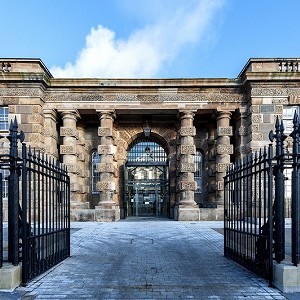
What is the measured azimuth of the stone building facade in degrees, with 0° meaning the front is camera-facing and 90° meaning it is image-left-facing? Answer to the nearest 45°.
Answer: approximately 0°
